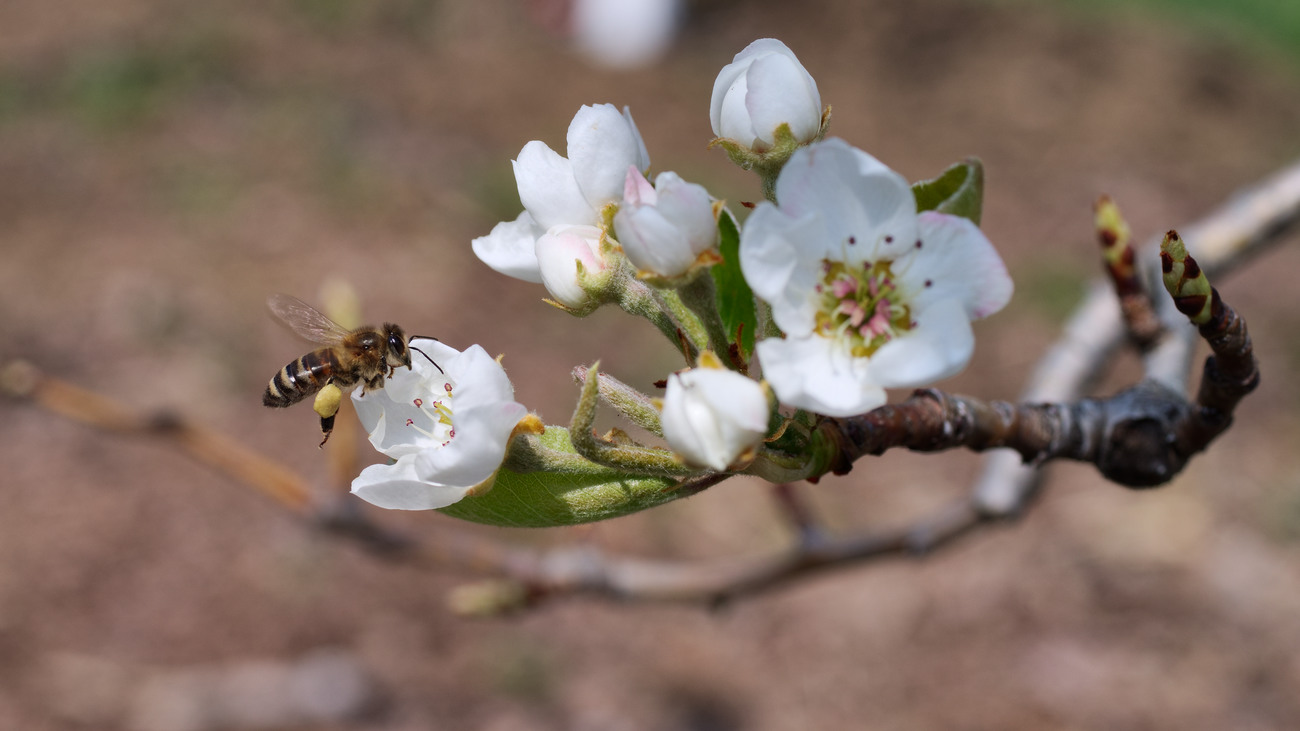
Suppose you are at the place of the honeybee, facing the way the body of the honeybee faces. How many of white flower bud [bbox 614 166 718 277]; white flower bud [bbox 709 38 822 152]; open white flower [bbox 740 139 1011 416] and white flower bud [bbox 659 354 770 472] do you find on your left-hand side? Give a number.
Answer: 0

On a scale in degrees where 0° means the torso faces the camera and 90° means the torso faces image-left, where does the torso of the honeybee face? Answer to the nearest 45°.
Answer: approximately 270°

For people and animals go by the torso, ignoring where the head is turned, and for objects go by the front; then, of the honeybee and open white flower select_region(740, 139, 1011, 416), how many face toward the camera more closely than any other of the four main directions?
1

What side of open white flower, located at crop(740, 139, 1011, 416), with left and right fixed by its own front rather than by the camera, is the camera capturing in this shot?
front

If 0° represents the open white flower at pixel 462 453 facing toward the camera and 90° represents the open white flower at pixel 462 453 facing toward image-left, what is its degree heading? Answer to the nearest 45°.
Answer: approximately 45°

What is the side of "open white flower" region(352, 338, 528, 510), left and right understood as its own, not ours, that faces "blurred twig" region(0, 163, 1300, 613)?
back

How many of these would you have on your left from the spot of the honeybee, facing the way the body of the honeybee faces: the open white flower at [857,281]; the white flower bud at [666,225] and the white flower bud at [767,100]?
0
